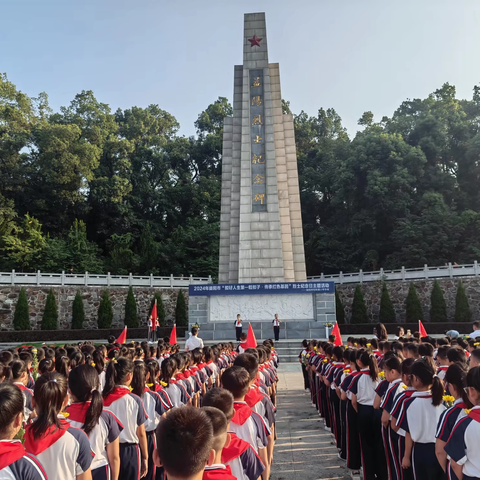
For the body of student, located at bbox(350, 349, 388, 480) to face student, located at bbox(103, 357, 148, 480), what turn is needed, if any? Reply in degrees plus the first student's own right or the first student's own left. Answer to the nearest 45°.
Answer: approximately 90° to the first student's own left

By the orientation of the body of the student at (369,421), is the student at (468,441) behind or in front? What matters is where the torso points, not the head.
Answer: behind

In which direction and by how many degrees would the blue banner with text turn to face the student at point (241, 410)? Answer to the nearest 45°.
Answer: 0° — it already faces them

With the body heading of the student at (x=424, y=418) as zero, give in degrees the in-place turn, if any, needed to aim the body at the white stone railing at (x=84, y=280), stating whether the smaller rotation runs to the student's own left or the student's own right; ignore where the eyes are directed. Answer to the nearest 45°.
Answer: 0° — they already face it

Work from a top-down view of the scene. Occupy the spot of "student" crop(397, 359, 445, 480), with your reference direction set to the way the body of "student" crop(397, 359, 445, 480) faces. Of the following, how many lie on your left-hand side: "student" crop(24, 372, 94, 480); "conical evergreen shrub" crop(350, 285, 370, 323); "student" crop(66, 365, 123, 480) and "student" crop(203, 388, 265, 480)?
3

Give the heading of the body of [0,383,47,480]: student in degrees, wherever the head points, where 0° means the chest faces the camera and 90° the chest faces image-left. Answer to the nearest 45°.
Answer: approximately 225°

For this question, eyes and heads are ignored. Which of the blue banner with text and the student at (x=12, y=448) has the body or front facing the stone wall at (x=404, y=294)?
the student

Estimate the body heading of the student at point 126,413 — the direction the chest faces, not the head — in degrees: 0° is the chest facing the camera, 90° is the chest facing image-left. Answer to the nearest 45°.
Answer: approximately 225°

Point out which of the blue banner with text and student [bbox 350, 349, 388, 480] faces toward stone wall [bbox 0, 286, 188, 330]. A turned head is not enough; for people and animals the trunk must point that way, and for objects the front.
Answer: the student

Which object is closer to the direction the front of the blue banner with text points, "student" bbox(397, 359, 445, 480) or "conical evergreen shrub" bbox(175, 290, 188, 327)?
the student
